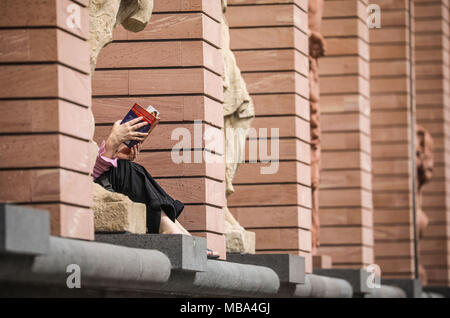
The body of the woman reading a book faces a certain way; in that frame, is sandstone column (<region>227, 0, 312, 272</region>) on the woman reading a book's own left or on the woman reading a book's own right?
on the woman reading a book's own left

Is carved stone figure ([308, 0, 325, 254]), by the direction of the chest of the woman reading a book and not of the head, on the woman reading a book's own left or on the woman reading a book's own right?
on the woman reading a book's own left

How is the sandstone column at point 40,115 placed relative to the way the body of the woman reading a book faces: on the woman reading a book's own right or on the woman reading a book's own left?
on the woman reading a book's own right

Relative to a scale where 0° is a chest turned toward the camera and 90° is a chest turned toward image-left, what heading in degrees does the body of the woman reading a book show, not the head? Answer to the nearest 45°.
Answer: approximately 270°
